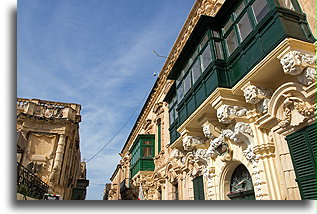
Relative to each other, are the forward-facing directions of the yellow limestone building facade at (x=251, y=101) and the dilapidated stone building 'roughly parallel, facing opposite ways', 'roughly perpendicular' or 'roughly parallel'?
roughly perpendicular

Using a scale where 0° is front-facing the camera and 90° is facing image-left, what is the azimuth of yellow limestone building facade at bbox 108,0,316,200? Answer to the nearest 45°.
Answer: approximately 45°

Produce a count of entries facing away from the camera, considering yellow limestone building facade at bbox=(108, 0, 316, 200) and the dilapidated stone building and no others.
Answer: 0

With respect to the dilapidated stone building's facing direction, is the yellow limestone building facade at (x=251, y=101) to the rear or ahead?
ahead

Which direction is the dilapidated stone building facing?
toward the camera
